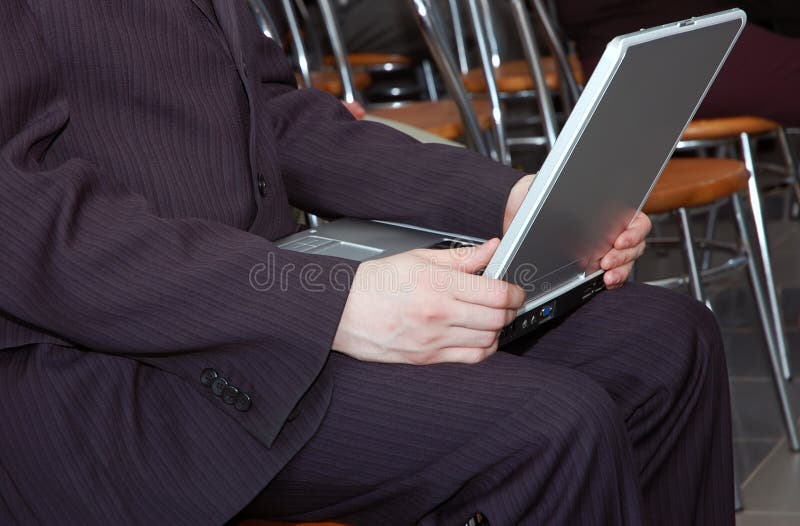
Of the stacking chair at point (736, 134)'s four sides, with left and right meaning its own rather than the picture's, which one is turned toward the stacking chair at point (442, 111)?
back

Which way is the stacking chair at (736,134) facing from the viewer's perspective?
to the viewer's right

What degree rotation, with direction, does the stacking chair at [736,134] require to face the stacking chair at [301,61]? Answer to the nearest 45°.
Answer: approximately 180°
